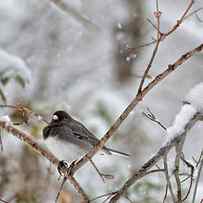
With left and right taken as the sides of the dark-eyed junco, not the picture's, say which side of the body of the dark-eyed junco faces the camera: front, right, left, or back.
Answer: left
